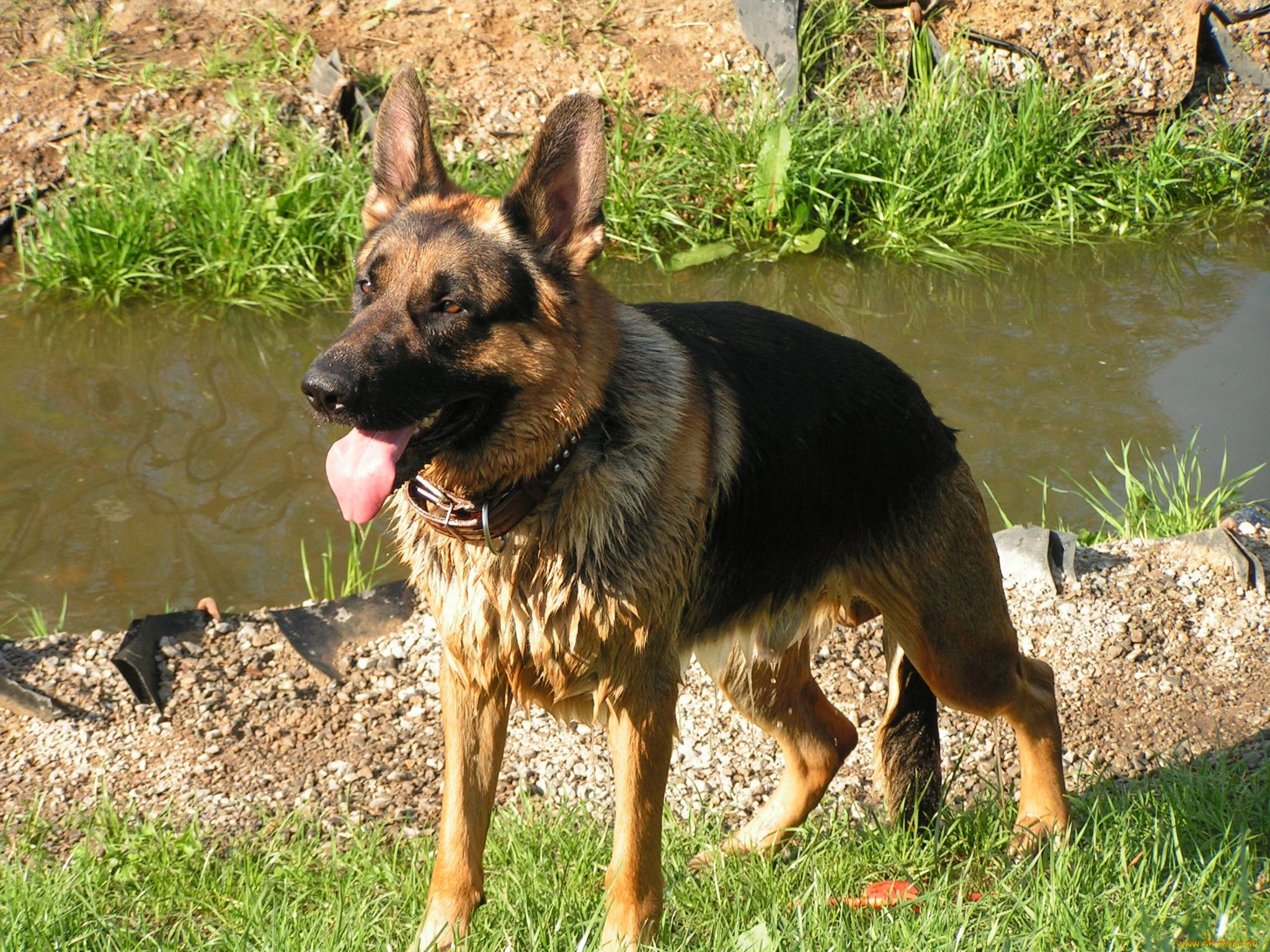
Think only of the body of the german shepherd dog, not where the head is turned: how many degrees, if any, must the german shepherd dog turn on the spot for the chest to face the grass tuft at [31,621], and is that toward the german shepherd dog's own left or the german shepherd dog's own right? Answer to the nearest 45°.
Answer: approximately 90° to the german shepherd dog's own right

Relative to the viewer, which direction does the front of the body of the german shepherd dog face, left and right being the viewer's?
facing the viewer and to the left of the viewer

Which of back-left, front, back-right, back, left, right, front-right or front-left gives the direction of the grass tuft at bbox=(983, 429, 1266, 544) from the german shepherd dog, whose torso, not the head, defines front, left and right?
back

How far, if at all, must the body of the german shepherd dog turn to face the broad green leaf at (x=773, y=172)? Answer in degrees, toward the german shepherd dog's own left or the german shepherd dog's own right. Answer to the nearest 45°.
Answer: approximately 135° to the german shepherd dog's own right

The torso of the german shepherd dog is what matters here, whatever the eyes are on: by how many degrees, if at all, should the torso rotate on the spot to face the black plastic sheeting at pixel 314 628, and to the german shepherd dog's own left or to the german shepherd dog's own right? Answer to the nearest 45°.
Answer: approximately 90° to the german shepherd dog's own right

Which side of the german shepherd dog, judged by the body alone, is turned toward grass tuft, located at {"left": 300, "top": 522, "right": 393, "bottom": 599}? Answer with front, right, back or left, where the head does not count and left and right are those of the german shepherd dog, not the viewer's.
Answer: right
